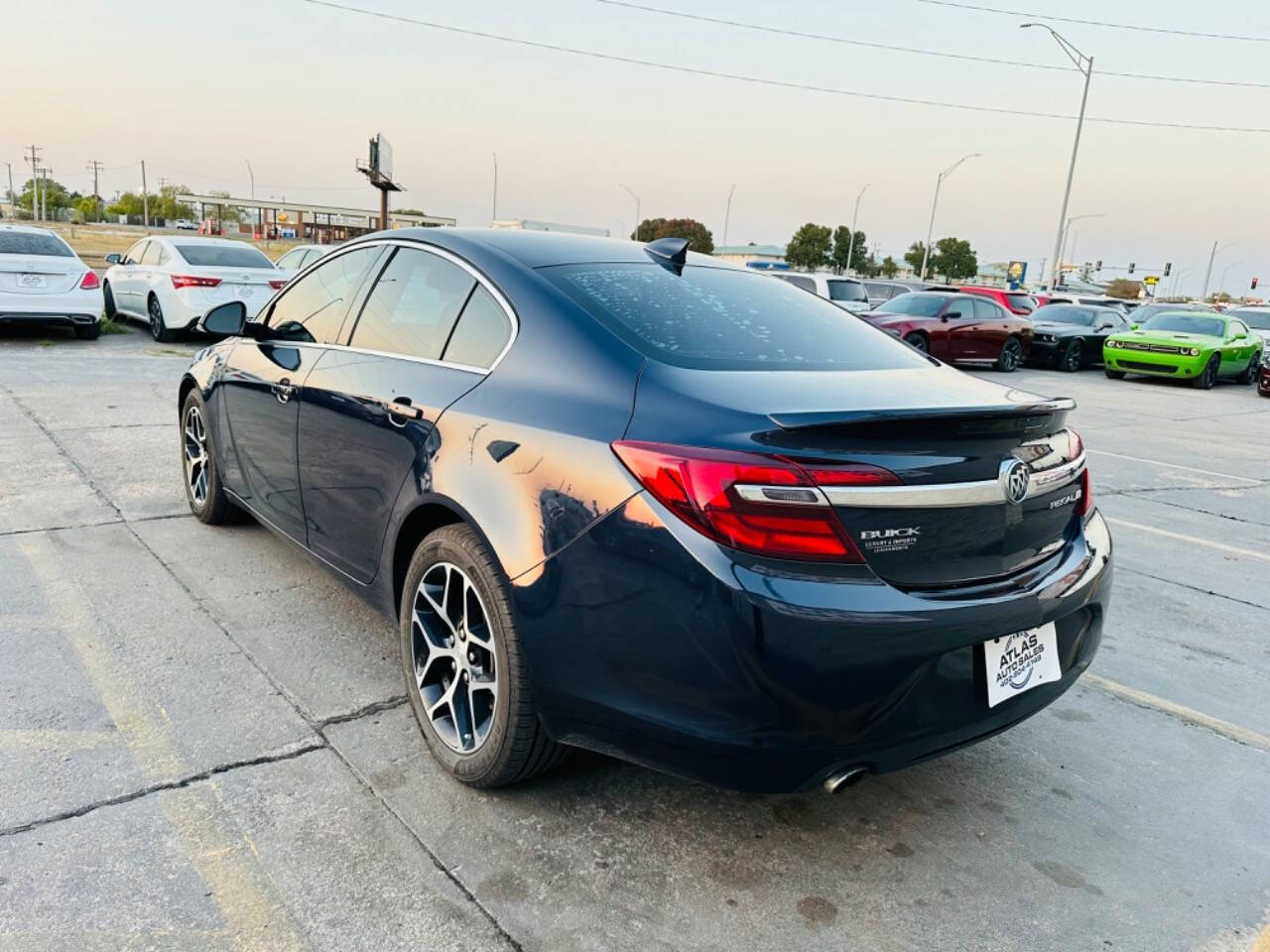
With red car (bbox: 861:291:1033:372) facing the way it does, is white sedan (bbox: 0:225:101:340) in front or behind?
in front

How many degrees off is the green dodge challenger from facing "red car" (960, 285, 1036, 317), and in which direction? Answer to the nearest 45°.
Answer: approximately 90° to its right

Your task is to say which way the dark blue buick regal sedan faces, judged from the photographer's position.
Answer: facing away from the viewer and to the left of the viewer

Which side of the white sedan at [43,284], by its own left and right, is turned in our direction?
back

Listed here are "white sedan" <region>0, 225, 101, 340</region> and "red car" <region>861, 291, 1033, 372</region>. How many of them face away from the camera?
1

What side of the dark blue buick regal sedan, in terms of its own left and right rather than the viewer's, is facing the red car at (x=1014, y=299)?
right

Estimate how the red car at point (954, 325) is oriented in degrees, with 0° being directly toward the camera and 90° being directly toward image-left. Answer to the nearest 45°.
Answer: approximately 45°

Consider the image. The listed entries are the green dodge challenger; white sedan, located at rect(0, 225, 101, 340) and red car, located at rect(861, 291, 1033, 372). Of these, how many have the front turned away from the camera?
1

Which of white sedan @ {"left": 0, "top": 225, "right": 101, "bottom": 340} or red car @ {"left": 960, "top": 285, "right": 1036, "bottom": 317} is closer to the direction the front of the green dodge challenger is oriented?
the white sedan

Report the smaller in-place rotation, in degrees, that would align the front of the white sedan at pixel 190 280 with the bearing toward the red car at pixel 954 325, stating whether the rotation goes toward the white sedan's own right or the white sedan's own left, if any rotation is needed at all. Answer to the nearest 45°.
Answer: approximately 135° to the white sedan's own right

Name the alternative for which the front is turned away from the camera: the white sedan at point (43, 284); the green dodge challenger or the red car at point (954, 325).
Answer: the white sedan

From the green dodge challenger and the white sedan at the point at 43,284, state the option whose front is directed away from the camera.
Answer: the white sedan

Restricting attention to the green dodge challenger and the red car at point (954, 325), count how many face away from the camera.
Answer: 0

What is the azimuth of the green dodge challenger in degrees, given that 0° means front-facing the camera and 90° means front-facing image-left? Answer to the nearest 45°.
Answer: approximately 45°

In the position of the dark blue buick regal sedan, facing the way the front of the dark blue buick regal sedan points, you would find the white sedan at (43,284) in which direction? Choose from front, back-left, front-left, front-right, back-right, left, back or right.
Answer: front

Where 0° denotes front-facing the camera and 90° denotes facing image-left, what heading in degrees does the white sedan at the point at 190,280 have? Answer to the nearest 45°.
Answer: approximately 135°
